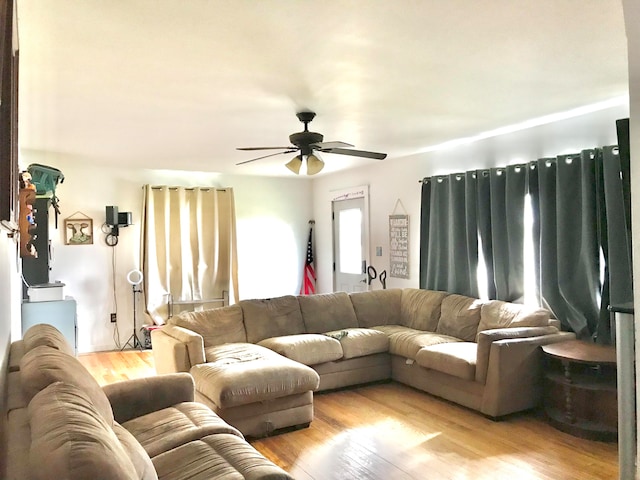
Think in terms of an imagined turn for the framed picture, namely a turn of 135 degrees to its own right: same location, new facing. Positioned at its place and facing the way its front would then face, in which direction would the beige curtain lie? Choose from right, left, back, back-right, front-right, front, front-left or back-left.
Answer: back-right

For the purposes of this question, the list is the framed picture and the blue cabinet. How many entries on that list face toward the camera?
2

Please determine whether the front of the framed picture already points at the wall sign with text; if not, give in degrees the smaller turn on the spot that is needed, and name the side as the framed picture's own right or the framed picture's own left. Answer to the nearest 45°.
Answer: approximately 45° to the framed picture's own left

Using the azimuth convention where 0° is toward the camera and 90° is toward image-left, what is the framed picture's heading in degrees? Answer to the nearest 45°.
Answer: approximately 0°

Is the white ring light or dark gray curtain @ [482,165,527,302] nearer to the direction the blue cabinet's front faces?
the dark gray curtain

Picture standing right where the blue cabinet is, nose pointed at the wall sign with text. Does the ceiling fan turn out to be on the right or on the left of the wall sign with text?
right

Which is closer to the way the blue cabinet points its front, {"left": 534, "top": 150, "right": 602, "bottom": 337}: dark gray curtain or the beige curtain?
the dark gray curtain
